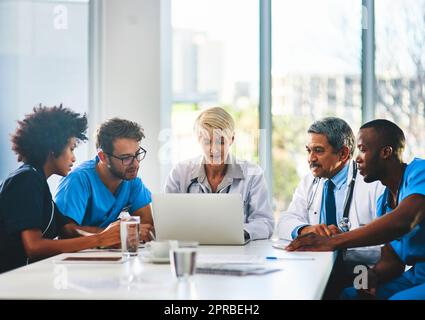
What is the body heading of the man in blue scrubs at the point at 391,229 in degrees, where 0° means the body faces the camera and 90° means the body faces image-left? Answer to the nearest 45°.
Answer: approximately 90°

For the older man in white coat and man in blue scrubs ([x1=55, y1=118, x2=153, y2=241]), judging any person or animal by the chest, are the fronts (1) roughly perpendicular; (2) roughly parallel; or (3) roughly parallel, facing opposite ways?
roughly perpendicular

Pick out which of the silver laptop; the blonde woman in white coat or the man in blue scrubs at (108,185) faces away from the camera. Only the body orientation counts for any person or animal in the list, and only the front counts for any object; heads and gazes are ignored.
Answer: the silver laptop

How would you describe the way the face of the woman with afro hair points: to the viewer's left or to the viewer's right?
to the viewer's right

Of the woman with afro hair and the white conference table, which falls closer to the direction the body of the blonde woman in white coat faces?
the white conference table

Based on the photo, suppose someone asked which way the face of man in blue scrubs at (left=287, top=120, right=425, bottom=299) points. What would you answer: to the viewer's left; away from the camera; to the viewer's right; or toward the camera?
to the viewer's left
